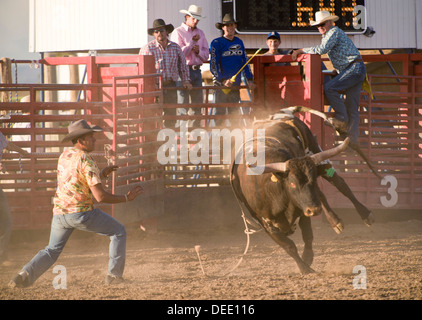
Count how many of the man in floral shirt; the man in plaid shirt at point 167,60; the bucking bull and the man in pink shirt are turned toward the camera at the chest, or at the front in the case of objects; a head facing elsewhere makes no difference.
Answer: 3

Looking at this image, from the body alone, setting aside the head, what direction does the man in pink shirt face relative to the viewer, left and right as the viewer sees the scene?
facing the viewer

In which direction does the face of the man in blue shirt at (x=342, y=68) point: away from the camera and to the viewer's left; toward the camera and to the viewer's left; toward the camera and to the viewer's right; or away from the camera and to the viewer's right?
toward the camera and to the viewer's left

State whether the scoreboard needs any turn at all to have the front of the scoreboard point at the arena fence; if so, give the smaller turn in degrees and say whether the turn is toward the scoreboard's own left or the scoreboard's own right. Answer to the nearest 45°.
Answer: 0° — it already faces it

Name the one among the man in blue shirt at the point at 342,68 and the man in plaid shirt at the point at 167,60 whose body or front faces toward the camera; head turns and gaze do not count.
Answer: the man in plaid shirt

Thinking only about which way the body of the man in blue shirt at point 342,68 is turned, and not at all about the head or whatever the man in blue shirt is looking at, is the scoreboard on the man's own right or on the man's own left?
on the man's own right

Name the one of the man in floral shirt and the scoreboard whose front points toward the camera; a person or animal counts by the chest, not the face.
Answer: the scoreboard

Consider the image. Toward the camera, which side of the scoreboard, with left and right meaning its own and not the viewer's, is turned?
front

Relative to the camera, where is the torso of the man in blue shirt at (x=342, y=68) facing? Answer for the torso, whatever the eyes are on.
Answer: to the viewer's left

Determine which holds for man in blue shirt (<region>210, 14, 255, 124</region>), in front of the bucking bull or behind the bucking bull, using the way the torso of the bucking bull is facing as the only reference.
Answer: behind

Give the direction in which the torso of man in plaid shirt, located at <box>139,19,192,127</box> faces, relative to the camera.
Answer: toward the camera

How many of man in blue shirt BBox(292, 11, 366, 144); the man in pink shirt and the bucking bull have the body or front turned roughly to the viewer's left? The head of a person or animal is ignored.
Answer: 1

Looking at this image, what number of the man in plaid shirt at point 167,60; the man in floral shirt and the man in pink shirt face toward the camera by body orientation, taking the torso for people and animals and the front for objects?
2
